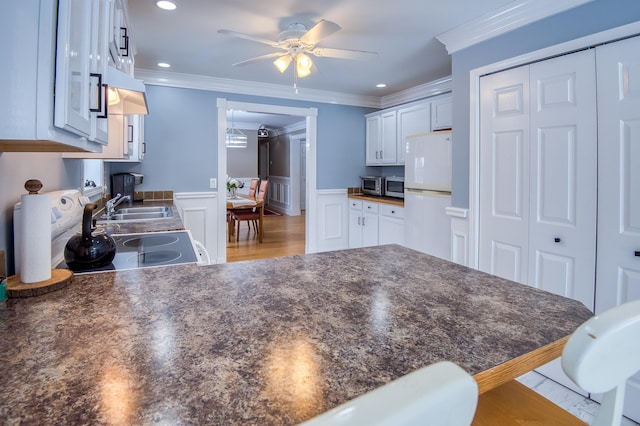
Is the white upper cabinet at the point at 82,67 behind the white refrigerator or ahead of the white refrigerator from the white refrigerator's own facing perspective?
ahead

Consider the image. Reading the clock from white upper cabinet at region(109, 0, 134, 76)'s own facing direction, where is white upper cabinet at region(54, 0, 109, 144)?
white upper cabinet at region(54, 0, 109, 144) is roughly at 3 o'clock from white upper cabinet at region(109, 0, 134, 76).

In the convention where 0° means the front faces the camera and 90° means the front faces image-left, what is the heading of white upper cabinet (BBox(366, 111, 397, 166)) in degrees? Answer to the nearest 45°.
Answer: approximately 45°

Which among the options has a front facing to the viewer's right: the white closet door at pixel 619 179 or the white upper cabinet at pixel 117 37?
the white upper cabinet

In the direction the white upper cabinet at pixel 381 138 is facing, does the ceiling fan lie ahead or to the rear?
ahead

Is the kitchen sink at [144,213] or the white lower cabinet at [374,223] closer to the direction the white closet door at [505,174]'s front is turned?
the kitchen sink

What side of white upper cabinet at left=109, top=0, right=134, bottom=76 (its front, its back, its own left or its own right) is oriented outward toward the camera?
right
